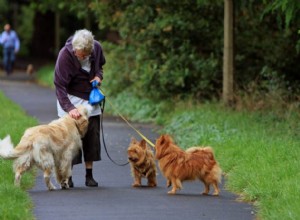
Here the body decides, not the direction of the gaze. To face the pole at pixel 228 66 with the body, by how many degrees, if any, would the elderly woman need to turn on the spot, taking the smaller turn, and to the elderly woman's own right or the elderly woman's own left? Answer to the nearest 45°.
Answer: approximately 90° to the elderly woman's own left

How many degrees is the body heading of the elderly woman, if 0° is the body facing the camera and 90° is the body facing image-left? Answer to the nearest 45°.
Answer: approximately 315°

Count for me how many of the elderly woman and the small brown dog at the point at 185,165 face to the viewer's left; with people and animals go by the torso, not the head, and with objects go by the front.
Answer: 1

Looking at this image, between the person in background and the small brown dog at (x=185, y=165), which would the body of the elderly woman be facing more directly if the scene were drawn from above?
the small brown dog

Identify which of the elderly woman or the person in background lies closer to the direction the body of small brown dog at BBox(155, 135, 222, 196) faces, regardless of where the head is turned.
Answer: the elderly woman

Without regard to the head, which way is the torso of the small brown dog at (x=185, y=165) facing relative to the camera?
to the viewer's left

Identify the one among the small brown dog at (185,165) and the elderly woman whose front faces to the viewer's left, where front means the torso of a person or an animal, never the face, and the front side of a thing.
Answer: the small brown dog

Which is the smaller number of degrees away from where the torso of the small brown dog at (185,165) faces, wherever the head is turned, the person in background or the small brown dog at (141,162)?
the small brown dog
